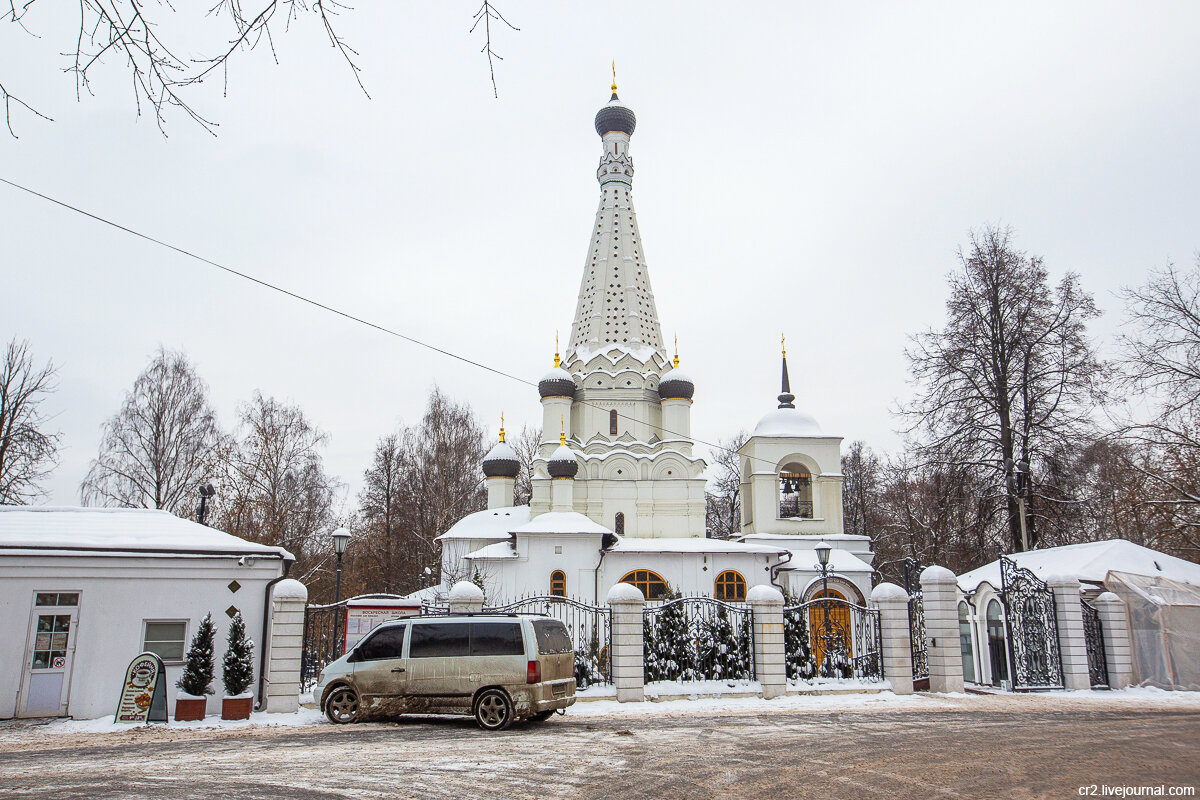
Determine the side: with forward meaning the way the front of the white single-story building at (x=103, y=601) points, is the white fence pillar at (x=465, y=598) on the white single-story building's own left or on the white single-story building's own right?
on the white single-story building's own left

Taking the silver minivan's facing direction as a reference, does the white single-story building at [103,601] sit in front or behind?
in front

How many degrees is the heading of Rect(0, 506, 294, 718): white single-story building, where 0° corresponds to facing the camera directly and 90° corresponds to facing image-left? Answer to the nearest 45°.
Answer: approximately 0°

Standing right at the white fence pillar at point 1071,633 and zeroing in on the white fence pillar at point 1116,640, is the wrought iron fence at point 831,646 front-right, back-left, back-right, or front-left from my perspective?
back-left

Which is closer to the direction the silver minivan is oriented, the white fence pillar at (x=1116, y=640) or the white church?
the white church

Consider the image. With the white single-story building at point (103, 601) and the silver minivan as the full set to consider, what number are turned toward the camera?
1

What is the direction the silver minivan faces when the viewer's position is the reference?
facing away from the viewer and to the left of the viewer

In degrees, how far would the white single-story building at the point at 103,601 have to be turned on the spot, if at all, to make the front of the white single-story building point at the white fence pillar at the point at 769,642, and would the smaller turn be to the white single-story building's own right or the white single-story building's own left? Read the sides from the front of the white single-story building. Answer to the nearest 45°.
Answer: approximately 90° to the white single-story building's own left

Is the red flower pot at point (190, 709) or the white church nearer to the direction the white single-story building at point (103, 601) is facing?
the red flower pot

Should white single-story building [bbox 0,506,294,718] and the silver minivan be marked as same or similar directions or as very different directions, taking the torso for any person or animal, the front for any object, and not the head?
very different directions

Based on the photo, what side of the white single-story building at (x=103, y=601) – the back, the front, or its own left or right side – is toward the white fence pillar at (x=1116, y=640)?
left

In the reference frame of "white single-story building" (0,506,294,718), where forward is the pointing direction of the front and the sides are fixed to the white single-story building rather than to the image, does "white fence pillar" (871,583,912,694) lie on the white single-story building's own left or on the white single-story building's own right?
on the white single-story building's own left

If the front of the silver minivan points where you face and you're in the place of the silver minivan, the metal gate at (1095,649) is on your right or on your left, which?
on your right

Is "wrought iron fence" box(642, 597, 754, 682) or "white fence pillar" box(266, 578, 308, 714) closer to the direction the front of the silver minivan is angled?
the white fence pillar

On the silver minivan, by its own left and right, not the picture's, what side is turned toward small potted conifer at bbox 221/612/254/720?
front

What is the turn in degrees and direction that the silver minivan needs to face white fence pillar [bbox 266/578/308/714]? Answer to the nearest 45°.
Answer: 0° — it already faces it
